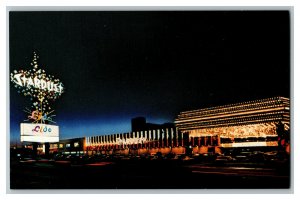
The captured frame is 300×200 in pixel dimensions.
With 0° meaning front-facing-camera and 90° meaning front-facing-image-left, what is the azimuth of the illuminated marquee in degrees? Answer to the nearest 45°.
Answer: approximately 0°
